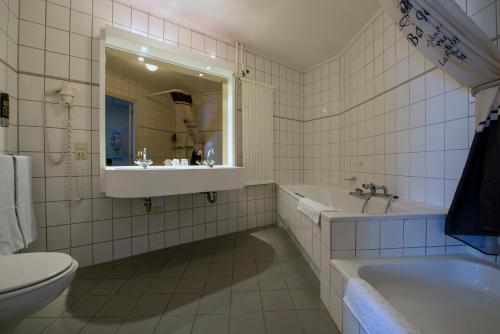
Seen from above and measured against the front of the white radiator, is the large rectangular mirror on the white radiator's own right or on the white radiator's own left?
on the white radiator's own right

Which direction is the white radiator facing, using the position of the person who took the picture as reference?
facing the viewer and to the right of the viewer

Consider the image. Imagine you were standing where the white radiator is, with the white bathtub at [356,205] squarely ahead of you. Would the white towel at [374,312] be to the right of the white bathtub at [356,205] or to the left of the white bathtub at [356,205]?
right

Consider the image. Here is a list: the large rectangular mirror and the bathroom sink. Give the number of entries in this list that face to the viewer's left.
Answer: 0

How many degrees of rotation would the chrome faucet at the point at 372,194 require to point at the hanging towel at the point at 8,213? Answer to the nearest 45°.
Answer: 0° — it already faces it

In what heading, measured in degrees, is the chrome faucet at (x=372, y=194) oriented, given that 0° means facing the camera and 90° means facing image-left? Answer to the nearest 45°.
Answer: approximately 45°

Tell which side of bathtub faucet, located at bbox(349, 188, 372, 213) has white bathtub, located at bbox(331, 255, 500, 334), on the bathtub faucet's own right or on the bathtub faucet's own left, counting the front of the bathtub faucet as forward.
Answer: on the bathtub faucet's own left

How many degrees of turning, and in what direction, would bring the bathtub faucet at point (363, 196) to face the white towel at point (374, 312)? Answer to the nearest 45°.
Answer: approximately 45° to its left

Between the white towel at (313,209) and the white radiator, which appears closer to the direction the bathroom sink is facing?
the white towel

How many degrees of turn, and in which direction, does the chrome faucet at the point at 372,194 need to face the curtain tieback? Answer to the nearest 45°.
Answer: approximately 90° to its left

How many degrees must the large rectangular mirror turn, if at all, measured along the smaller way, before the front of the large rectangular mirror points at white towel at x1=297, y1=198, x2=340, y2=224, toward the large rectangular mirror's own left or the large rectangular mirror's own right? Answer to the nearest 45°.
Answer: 0° — it already faces it

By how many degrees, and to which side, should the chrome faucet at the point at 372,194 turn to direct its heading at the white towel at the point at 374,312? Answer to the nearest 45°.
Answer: approximately 45° to its left

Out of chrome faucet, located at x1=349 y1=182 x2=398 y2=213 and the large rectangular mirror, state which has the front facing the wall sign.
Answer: the chrome faucet
